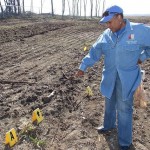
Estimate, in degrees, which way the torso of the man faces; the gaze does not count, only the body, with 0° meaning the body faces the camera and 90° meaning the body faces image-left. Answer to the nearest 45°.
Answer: approximately 45°

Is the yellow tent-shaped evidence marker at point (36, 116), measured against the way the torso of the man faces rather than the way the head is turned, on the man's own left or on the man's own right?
on the man's own right

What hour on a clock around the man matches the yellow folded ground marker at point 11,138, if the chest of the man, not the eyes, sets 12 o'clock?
The yellow folded ground marker is roughly at 1 o'clock from the man.
